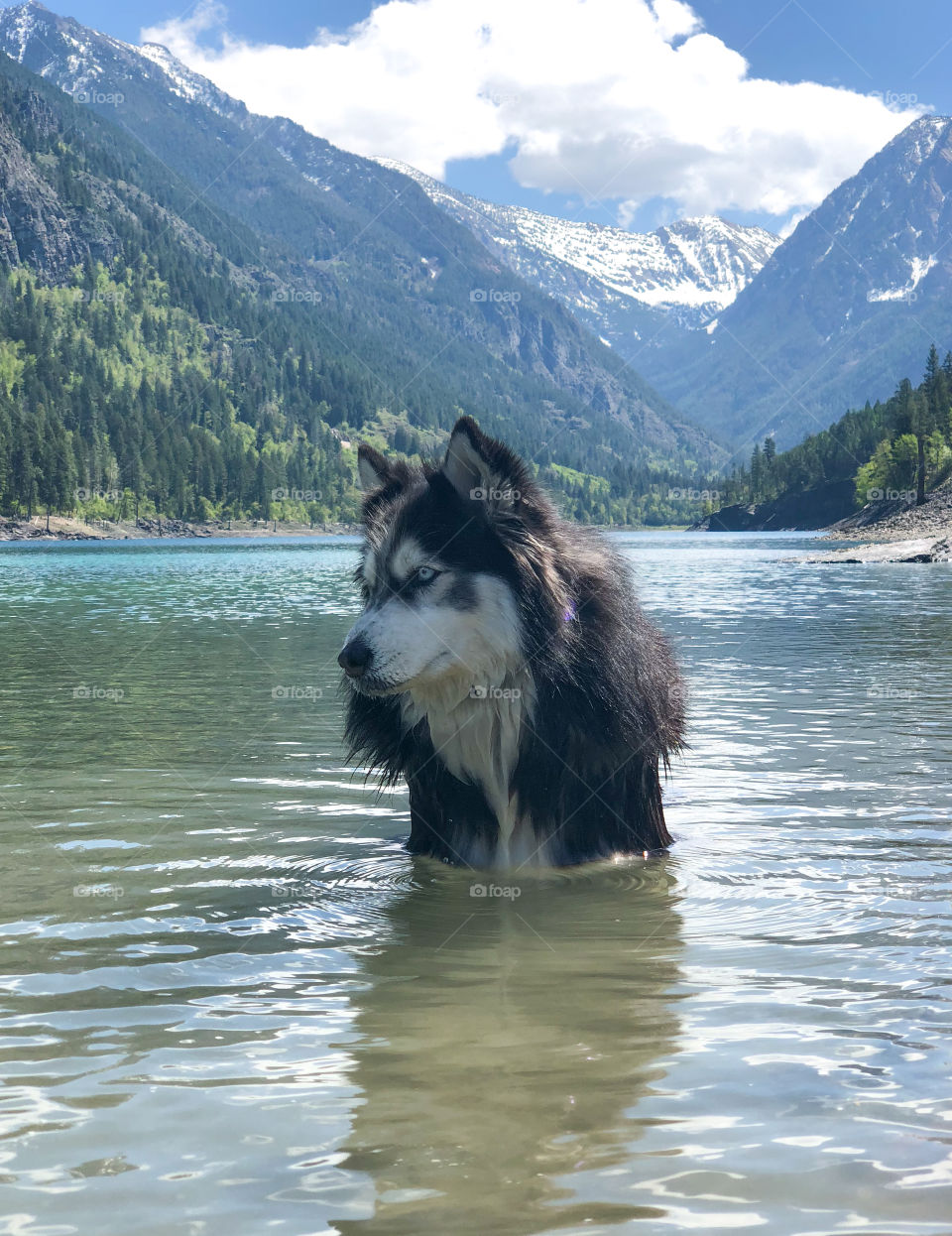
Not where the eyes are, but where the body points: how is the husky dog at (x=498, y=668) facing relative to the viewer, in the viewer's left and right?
facing the viewer and to the left of the viewer
